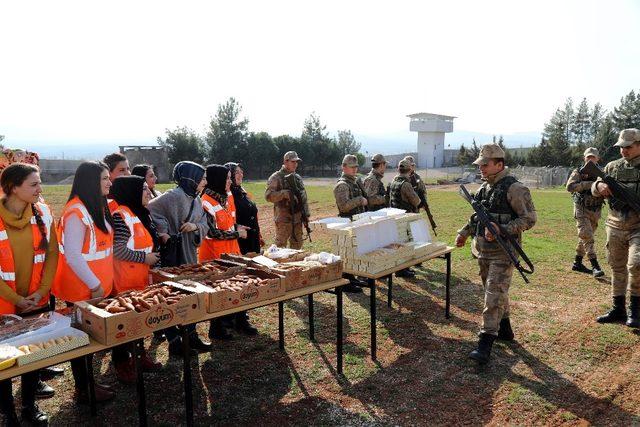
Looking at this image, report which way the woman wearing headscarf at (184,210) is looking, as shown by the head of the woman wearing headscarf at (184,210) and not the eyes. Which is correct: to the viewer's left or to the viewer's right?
to the viewer's right

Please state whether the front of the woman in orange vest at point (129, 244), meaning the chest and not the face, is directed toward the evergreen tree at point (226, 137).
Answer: no

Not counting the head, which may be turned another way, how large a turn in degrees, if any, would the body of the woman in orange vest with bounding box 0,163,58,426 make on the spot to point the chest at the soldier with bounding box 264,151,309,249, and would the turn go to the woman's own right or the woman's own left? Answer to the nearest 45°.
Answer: approximately 90° to the woman's own left

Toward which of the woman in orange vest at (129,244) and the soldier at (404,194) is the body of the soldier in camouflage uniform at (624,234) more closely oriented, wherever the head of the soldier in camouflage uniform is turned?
the woman in orange vest

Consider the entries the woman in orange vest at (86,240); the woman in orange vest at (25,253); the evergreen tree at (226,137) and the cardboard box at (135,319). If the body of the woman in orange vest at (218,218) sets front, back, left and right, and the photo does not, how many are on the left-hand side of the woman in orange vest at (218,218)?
1

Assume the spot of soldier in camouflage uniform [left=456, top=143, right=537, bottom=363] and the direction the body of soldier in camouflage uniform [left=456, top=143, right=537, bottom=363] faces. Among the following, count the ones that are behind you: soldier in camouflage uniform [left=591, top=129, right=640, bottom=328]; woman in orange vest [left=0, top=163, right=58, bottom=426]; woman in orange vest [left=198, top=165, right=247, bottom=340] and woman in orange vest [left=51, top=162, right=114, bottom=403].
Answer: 1

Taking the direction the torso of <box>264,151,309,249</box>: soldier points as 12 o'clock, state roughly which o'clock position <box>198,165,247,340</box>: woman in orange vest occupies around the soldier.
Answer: The woman in orange vest is roughly at 2 o'clock from the soldier.

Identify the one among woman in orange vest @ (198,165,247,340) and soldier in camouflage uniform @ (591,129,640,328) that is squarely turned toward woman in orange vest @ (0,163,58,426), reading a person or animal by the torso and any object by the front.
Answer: the soldier in camouflage uniform

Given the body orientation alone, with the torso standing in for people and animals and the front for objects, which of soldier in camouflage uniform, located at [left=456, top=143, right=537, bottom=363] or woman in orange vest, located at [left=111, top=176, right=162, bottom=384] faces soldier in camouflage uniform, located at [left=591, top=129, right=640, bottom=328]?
the woman in orange vest

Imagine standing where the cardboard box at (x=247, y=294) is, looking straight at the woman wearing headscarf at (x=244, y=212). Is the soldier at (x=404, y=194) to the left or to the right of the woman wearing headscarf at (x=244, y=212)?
right

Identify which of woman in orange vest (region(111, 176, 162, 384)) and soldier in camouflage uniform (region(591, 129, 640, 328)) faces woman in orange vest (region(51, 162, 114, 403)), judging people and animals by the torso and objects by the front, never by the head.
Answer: the soldier in camouflage uniform

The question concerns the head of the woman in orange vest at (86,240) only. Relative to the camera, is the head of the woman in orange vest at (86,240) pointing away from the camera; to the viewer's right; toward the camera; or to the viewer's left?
to the viewer's right

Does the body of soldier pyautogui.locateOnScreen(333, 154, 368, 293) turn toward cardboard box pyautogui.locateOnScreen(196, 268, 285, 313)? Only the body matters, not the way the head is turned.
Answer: no

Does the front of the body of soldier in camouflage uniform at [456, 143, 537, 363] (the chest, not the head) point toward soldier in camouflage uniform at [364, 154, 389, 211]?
no

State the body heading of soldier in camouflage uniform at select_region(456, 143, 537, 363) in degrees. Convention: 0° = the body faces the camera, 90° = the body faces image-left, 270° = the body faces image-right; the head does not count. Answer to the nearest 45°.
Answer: approximately 45°

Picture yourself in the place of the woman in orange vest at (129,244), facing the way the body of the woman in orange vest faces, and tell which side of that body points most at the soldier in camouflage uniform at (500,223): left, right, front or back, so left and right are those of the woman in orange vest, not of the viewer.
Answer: front

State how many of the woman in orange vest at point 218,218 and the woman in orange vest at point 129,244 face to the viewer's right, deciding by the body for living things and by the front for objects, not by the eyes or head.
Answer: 2
